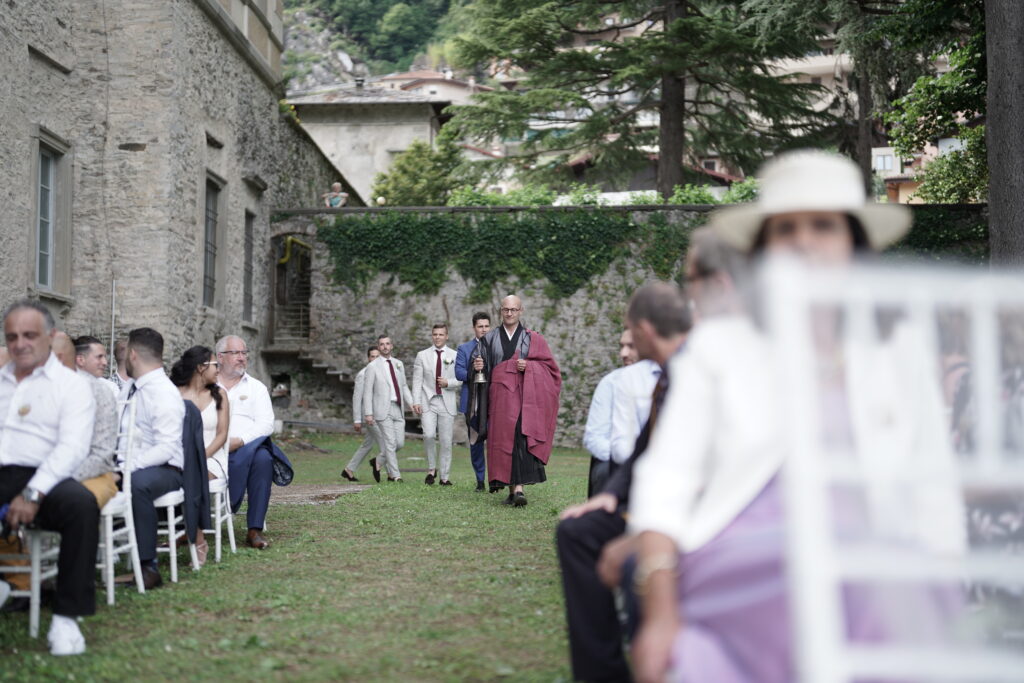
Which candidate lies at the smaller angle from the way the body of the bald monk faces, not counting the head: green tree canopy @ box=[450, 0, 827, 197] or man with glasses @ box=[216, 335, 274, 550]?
the man with glasses

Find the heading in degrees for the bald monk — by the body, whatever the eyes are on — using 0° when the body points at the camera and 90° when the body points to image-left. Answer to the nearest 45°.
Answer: approximately 0°

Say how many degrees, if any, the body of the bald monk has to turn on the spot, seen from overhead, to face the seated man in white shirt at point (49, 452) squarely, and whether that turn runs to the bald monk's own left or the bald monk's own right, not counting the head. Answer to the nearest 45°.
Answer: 0° — they already face them

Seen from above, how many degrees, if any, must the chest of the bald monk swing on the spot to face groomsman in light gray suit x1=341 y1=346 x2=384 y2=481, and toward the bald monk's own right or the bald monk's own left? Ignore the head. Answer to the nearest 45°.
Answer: approximately 135° to the bald monk's own right

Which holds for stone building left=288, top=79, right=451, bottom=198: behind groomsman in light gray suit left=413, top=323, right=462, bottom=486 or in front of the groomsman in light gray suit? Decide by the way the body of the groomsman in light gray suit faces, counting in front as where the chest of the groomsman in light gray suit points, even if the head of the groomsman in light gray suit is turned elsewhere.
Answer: behind

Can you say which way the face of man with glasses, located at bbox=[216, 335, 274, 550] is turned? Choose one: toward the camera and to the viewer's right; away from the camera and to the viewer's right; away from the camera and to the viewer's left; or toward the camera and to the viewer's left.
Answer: toward the camera and to the viewer's right
